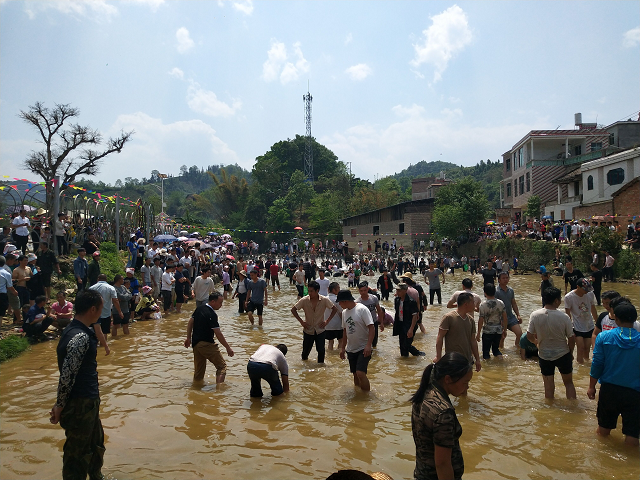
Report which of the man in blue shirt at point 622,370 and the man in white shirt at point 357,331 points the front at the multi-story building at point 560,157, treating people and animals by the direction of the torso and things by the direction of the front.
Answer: the man in blue shirt

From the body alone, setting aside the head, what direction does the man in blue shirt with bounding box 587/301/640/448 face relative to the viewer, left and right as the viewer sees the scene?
facing away from the viewer

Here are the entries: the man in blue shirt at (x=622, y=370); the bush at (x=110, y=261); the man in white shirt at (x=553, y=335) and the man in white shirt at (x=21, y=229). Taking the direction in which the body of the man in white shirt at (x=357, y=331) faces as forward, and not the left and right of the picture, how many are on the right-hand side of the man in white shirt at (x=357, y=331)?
2

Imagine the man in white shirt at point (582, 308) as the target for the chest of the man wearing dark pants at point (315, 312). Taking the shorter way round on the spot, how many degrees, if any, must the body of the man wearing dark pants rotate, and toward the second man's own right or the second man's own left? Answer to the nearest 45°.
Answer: approximately 90° to the second man's own left

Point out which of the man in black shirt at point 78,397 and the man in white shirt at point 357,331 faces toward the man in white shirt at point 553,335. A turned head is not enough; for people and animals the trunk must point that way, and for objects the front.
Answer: the man in black shirt

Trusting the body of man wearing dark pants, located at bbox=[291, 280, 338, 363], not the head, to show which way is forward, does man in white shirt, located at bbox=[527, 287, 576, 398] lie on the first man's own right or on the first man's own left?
on the first man's own left

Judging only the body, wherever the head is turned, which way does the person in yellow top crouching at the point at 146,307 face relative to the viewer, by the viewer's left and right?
facing to the right of the viewer

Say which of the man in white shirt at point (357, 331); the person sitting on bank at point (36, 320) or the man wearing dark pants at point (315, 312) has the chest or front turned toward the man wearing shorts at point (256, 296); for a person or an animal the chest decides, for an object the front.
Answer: the person sitting on bank

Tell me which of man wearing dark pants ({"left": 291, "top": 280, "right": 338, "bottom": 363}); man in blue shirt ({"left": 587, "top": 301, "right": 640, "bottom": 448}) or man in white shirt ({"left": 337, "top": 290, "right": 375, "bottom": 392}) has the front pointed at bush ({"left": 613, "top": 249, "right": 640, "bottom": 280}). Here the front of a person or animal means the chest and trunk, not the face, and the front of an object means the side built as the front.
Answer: the man in blue shirt

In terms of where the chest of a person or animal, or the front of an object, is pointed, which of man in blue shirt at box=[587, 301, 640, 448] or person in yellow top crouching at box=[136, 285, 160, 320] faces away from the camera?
the man in blue shirt
